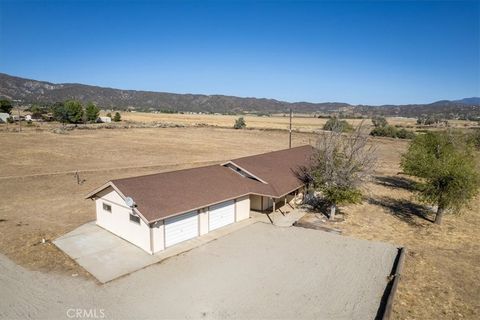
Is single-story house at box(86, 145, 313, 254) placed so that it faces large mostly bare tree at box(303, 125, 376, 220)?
no

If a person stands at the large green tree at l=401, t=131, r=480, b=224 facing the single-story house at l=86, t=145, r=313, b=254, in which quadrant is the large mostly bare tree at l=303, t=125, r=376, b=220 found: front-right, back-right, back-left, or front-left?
front-right

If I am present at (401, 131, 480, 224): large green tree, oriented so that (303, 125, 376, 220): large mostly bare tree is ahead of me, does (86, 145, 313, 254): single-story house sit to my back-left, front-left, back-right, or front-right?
front-left

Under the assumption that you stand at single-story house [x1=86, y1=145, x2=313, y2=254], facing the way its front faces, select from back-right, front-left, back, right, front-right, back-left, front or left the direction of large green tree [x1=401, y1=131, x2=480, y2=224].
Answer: front-left
